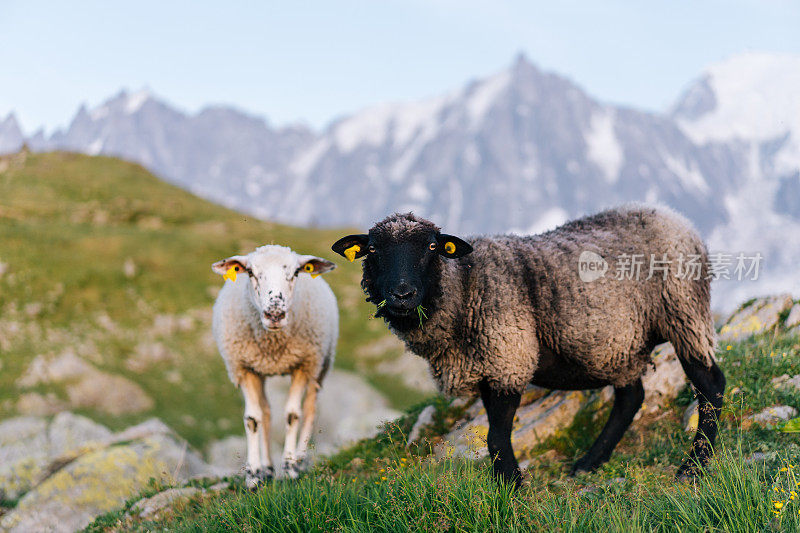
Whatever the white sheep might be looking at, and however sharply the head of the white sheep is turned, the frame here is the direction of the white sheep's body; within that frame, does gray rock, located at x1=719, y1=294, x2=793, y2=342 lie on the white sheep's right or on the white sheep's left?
on the white sheep's left

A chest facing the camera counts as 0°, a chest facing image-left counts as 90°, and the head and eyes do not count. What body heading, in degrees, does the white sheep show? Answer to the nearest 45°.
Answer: approximately 0°

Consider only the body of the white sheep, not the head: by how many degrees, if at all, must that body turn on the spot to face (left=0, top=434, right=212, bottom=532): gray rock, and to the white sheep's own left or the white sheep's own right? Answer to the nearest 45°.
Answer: approximately 135° to the white sheep's own right

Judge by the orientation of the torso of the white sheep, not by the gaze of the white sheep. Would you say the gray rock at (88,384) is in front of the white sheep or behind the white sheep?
behind
